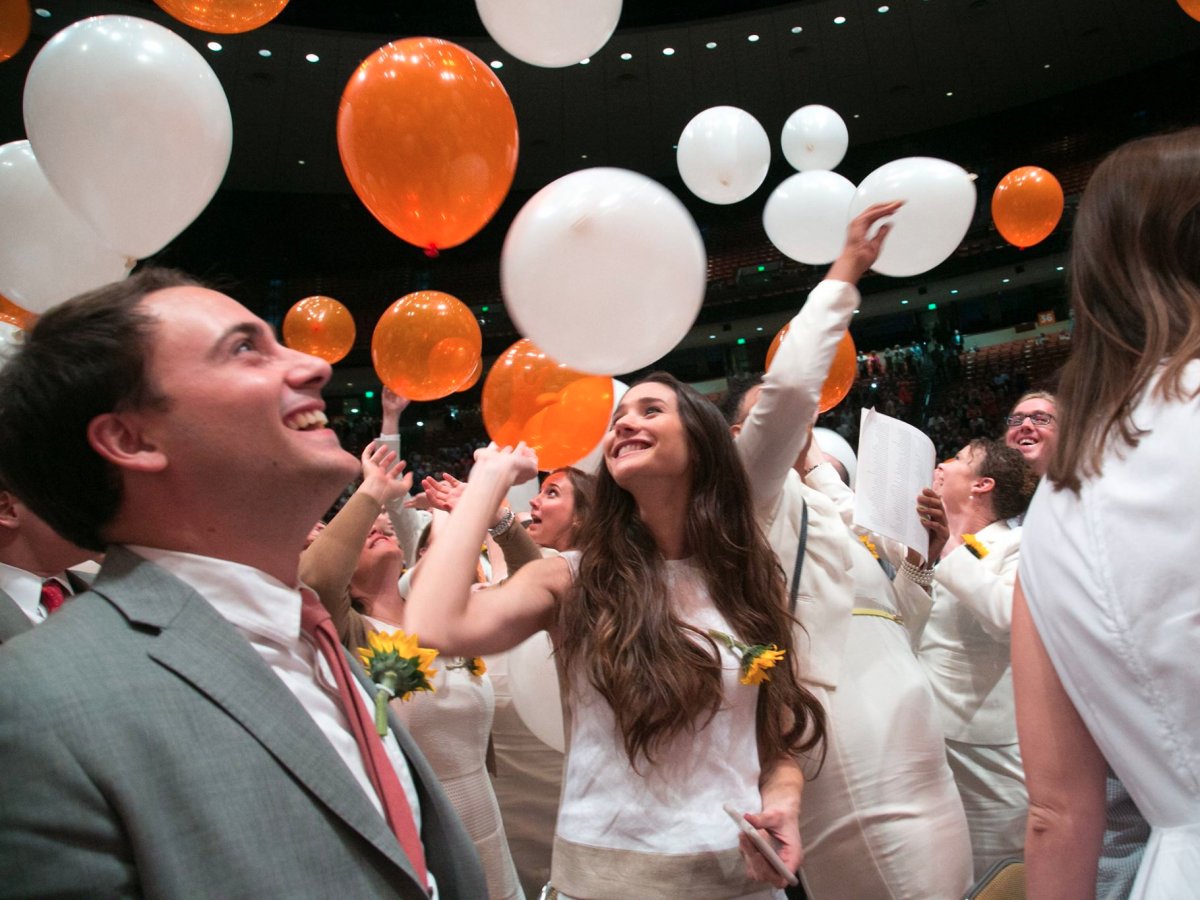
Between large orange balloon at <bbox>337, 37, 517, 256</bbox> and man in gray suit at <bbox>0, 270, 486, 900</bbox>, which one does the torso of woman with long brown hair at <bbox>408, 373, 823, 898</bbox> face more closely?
the man in gray suit

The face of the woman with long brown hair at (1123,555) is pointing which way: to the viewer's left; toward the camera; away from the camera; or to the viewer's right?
away from the camera

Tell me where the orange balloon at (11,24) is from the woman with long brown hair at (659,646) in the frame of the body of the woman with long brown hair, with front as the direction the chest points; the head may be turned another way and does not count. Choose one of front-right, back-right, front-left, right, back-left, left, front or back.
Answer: back-right

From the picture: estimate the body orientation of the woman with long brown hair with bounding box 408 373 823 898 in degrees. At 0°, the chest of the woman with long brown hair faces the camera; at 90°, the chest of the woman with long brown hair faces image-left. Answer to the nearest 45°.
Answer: approximately 0°

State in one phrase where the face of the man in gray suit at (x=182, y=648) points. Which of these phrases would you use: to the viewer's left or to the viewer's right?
to the viewer's right

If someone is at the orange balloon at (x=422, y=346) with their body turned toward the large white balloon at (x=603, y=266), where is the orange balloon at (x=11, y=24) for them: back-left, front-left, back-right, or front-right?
back-right

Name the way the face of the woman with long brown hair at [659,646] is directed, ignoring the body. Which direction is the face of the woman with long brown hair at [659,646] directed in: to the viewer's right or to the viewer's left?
to the viewer's left

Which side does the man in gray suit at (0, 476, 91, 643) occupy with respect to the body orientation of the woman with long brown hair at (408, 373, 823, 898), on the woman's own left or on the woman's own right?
on the woman's own right
